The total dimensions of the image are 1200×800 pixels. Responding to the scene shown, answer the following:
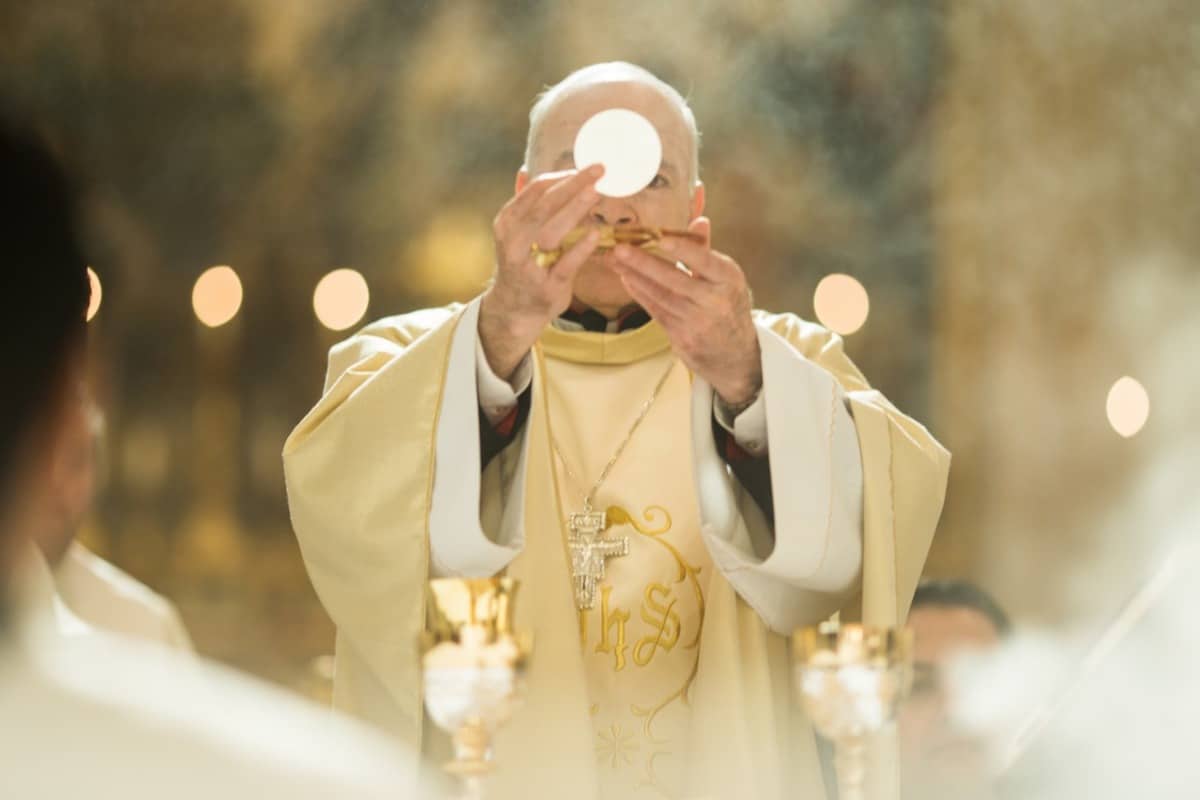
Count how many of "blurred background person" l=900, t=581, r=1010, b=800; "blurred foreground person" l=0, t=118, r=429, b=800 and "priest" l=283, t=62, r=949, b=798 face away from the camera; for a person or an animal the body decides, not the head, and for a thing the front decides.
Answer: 1

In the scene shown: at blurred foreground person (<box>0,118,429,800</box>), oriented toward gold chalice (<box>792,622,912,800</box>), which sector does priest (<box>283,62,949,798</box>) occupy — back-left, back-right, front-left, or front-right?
front-left

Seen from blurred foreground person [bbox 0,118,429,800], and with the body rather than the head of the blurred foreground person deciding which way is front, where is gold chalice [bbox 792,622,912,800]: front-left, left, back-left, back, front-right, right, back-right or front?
front-right

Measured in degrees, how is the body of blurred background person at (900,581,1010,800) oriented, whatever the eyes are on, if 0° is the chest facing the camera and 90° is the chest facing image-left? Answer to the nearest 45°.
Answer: approximately 45°

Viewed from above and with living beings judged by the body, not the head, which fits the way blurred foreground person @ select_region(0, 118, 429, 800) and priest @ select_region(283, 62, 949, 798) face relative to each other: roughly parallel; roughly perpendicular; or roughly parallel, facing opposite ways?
roughly parallel, facing opposite ways

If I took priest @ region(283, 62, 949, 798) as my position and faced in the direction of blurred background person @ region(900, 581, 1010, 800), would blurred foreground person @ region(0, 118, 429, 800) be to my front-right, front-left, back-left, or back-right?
back-right

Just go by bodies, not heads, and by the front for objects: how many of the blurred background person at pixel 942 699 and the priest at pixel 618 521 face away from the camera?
0

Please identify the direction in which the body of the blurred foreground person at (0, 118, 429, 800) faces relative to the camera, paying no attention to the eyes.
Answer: away from the camera

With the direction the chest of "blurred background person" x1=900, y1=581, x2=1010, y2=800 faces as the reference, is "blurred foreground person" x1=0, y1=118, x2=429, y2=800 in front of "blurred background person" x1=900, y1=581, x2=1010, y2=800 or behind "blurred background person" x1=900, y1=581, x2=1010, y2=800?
in front

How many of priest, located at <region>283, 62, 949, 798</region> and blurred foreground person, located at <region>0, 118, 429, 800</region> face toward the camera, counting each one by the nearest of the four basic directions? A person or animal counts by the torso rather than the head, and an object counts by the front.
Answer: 1

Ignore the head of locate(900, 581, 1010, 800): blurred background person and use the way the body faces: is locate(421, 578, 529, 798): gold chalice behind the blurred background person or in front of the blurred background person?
in front

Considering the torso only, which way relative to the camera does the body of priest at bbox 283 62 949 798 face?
toward the camera
